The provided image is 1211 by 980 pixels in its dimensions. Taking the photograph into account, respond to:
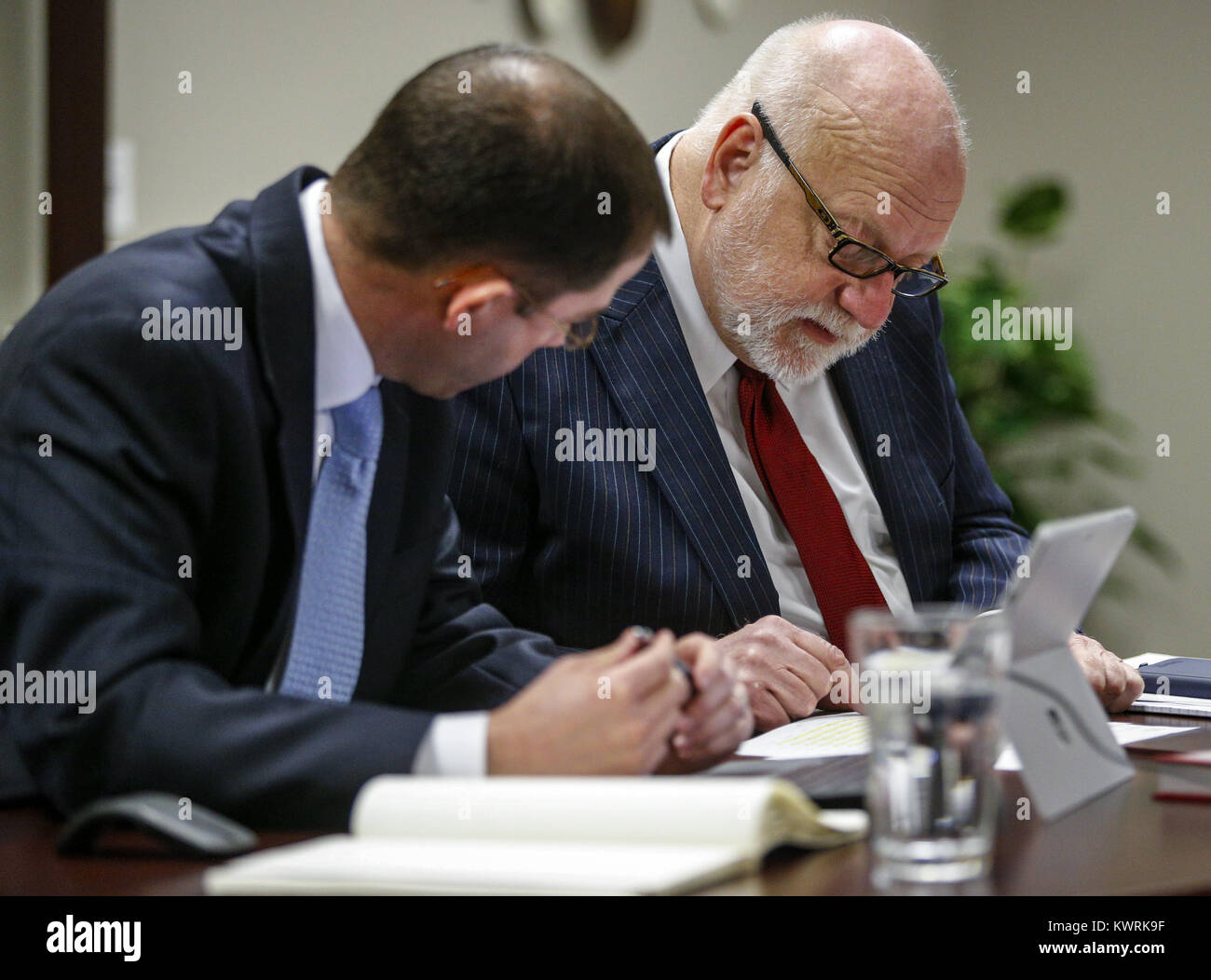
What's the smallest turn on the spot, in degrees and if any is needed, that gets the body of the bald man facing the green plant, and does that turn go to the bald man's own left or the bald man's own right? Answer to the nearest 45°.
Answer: approximately 135° to the bald man's own left

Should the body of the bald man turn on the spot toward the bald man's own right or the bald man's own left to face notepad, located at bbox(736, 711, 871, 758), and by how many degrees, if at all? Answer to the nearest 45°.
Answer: approximately 45° to the bald man's own right

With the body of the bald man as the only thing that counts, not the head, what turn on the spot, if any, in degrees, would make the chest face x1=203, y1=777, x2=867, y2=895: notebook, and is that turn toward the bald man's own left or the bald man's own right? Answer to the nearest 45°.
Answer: approximately 45° to the bald man's own right

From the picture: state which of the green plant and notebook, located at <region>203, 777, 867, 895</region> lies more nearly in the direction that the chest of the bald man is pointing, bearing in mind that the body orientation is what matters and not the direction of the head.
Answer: the notebook

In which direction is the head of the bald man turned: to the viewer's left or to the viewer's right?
to the viewer's right

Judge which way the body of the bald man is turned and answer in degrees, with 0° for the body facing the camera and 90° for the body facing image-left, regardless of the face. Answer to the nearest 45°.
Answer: approximately 315°
